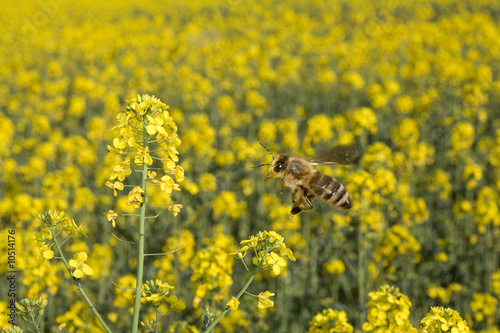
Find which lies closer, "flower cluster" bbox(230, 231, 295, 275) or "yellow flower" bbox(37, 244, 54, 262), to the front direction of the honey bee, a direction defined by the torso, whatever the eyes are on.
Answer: the yellow flower

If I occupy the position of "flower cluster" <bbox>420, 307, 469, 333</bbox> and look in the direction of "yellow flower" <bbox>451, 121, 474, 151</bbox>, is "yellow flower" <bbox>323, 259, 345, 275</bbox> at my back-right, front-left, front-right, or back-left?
front-left

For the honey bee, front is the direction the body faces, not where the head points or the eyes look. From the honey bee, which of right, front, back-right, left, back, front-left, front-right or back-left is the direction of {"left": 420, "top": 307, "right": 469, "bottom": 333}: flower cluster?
back-left

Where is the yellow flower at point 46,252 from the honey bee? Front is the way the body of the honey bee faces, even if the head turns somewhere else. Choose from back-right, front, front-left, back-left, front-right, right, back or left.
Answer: front-left

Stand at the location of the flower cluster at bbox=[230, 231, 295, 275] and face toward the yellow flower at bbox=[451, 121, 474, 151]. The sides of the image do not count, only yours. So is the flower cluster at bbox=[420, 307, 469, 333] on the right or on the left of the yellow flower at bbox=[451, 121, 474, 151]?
right

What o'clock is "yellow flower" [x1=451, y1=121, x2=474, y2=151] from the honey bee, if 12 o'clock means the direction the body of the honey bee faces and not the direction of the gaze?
The yellow flower is roughly at 4 o'clock from the honey bee.

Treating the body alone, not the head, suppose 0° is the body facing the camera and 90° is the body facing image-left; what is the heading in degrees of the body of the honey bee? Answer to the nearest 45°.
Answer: approximately 90°

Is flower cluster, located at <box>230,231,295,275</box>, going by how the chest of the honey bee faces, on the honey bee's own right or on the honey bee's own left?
on the honey bee's own left
